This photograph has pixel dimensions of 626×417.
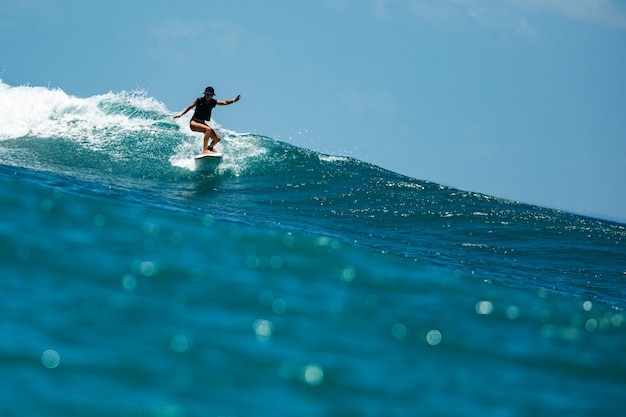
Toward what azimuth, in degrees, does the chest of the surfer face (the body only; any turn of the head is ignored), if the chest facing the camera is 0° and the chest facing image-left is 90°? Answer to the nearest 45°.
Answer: approximately 315°

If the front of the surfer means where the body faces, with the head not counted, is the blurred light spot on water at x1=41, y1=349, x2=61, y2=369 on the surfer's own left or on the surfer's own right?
on the surfer's own right
